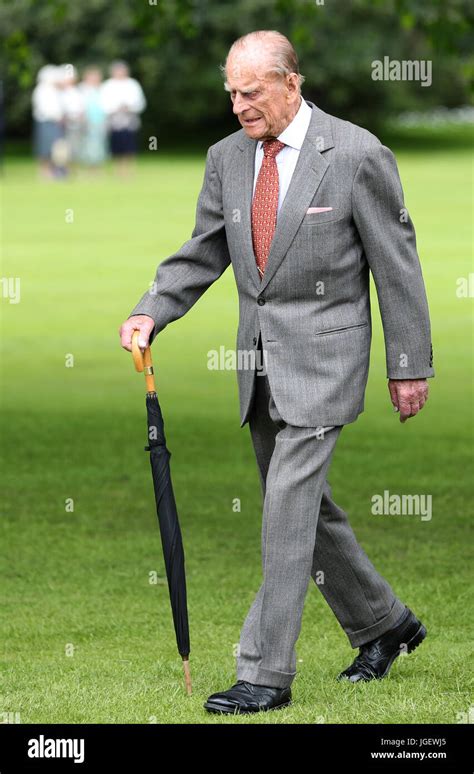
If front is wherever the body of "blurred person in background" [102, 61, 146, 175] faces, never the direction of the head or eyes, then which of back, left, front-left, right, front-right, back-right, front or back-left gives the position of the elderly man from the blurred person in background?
front

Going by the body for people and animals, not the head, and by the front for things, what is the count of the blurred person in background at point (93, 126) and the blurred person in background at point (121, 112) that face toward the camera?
2

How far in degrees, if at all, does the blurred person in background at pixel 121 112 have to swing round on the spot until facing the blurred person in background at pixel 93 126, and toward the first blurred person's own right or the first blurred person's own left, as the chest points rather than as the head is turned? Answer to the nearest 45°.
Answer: approximately 45° to the first blurred person's own right

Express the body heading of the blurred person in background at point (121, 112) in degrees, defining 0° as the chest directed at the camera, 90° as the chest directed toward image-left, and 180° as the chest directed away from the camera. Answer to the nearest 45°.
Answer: approximately 0°

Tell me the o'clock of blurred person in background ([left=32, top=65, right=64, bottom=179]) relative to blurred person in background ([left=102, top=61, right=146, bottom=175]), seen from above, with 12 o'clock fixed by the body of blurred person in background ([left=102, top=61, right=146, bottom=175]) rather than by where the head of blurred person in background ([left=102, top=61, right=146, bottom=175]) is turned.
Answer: blurred person in background ([left=32, top=65, right=64, bottom=179]) is roughly at 2 o'clock from blurred person in background ([left=102, top=61, right=146, bottom=175]).

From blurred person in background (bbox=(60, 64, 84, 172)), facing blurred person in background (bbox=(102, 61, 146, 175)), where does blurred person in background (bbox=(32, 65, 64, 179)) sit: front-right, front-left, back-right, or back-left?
back-right

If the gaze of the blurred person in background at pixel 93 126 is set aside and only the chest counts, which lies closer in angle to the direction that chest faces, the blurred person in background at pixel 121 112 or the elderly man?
the elderly man

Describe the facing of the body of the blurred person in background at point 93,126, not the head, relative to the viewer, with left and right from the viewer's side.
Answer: facing the viewer

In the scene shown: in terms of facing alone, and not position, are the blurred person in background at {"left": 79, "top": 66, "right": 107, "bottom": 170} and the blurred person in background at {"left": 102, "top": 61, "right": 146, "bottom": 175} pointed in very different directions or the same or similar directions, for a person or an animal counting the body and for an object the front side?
same or similar directions

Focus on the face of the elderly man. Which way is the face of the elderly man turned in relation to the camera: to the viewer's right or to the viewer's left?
to the viewer's left

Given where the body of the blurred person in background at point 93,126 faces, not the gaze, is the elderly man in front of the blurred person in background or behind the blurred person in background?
in front

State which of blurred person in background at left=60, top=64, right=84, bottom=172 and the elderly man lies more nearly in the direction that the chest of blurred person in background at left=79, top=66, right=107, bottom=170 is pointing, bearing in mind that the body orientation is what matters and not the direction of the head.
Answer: the elderly man
